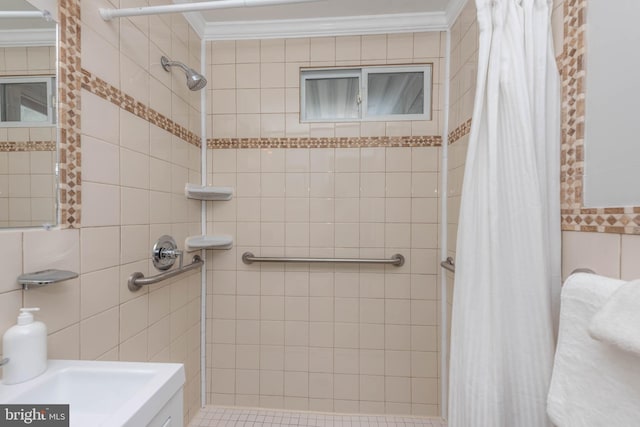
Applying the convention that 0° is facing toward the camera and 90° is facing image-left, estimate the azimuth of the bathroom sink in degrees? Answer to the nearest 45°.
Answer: approximately 270°

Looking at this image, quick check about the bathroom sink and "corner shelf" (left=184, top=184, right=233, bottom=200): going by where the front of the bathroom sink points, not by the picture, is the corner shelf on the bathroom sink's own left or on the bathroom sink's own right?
on the bathroom sink's own left

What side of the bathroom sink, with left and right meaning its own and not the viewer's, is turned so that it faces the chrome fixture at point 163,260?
left

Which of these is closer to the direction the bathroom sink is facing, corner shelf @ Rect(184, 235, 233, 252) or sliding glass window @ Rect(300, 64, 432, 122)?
the sliding glass window

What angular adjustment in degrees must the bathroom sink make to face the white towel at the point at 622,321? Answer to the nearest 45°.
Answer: approximately 45° to its right

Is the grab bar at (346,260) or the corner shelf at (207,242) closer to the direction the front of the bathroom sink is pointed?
the grab bar

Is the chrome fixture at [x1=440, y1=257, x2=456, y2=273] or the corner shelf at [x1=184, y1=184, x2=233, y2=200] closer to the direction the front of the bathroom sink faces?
the chrome fixture
